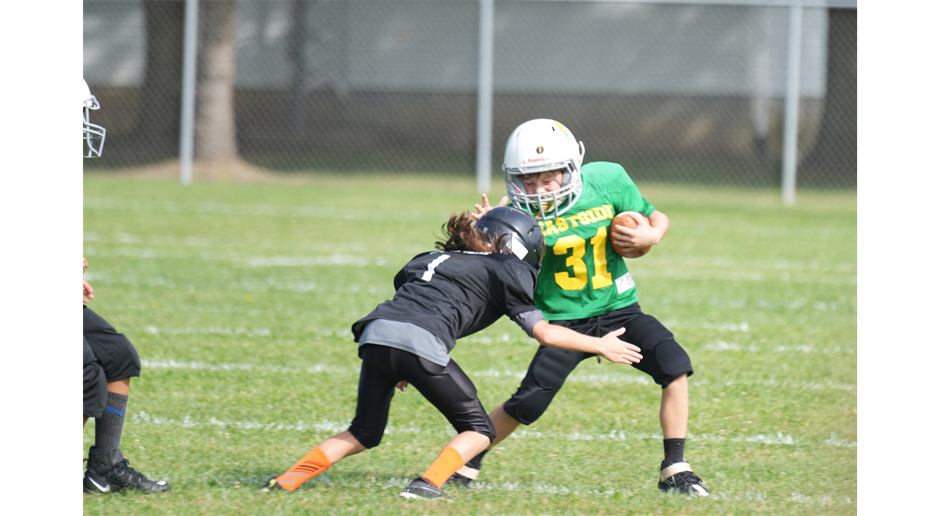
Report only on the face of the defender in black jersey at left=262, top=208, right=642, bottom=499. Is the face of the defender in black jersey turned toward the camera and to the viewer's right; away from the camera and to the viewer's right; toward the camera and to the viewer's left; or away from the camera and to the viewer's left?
away from the camera and to the viewer's right

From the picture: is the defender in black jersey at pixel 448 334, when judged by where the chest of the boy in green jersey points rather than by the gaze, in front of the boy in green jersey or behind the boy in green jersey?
in front

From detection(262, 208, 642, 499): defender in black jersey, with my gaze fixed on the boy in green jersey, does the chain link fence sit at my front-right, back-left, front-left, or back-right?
front-left

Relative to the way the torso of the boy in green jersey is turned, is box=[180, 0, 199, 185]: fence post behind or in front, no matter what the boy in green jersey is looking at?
behind

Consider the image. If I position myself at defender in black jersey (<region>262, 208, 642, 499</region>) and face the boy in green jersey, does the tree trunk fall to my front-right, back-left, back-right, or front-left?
front-left

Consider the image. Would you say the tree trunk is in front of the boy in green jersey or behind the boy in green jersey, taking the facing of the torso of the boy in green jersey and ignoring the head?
behind

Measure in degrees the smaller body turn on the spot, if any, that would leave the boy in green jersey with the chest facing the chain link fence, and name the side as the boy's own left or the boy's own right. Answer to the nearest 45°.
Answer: approximately 180°

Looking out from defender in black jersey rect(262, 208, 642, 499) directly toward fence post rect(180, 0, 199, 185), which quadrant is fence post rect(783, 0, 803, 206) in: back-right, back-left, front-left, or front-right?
front-right

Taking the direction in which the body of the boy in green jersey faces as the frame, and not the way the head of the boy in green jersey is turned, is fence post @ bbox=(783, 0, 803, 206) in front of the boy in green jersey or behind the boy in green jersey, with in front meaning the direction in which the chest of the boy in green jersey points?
behind

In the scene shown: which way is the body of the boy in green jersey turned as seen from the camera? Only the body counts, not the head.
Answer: toward the camera

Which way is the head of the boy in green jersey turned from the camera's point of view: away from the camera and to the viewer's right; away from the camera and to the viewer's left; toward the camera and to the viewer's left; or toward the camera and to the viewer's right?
toward the camera and to the viewer's left
